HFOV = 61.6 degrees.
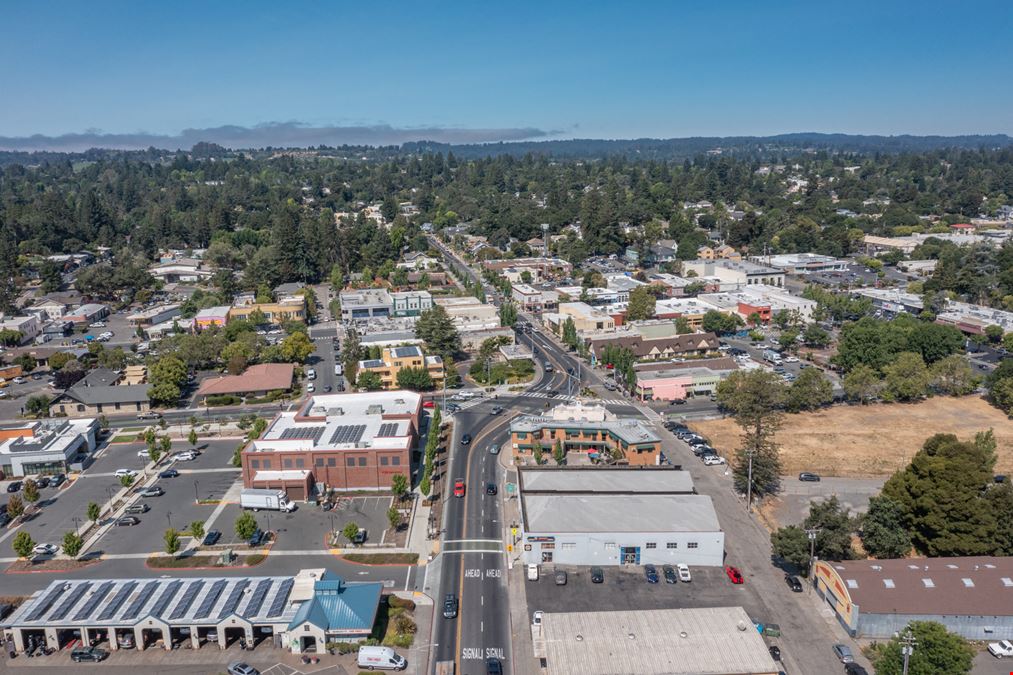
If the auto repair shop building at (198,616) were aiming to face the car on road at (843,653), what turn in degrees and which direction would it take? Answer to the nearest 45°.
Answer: approximately 45° to its left

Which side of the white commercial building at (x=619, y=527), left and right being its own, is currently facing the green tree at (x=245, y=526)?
right

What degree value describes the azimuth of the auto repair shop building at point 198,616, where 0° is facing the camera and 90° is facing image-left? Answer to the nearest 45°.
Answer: approximately 0°

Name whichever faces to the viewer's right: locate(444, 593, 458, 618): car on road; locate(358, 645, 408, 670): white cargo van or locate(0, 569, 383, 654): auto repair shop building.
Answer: the white cargo van

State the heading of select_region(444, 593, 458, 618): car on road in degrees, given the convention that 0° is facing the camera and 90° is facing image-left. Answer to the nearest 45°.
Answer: approximately 0°

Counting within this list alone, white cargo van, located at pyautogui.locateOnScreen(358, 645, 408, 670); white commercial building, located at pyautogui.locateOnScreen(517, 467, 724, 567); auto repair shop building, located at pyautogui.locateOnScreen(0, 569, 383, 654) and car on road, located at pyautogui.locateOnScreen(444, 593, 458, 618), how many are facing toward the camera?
3

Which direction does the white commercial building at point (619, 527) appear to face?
toward the camera

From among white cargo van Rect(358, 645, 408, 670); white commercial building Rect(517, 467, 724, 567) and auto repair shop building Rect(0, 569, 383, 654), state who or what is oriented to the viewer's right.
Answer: the white cargo van

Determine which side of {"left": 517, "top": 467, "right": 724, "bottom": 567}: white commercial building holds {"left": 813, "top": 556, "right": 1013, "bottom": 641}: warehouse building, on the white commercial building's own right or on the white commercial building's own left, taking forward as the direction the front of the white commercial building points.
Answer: on the white commercial building's own left

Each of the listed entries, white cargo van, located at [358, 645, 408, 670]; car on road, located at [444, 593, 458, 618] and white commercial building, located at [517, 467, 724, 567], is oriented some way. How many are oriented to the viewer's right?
1

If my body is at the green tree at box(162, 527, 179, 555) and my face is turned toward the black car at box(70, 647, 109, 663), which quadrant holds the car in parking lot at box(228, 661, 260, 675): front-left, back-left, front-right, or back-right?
front-left

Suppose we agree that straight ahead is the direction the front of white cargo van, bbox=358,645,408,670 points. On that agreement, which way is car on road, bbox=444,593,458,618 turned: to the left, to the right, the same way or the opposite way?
to the right
